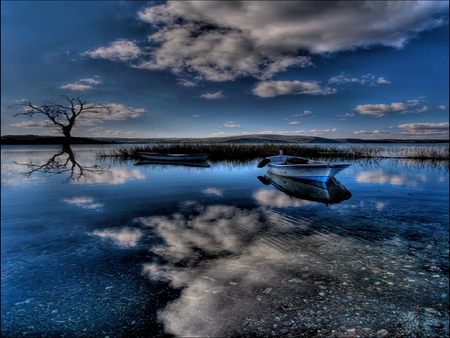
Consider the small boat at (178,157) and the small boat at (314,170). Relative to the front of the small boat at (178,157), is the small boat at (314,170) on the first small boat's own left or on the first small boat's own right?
on the first small boat's own left

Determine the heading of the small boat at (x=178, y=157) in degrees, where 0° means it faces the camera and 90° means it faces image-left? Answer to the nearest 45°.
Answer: approximately 90°
